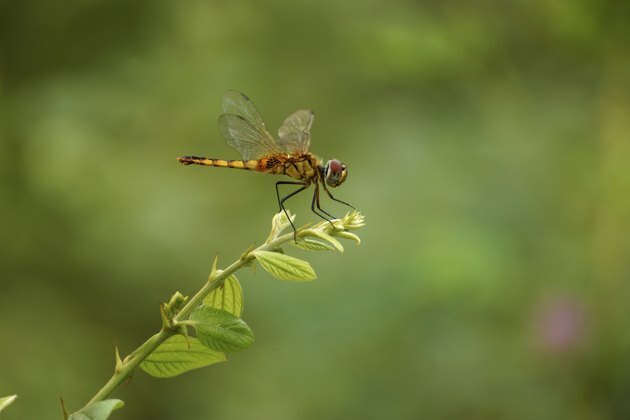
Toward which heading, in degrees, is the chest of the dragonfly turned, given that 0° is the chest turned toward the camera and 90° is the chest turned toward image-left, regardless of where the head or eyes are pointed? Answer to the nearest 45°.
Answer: approximately 270°
